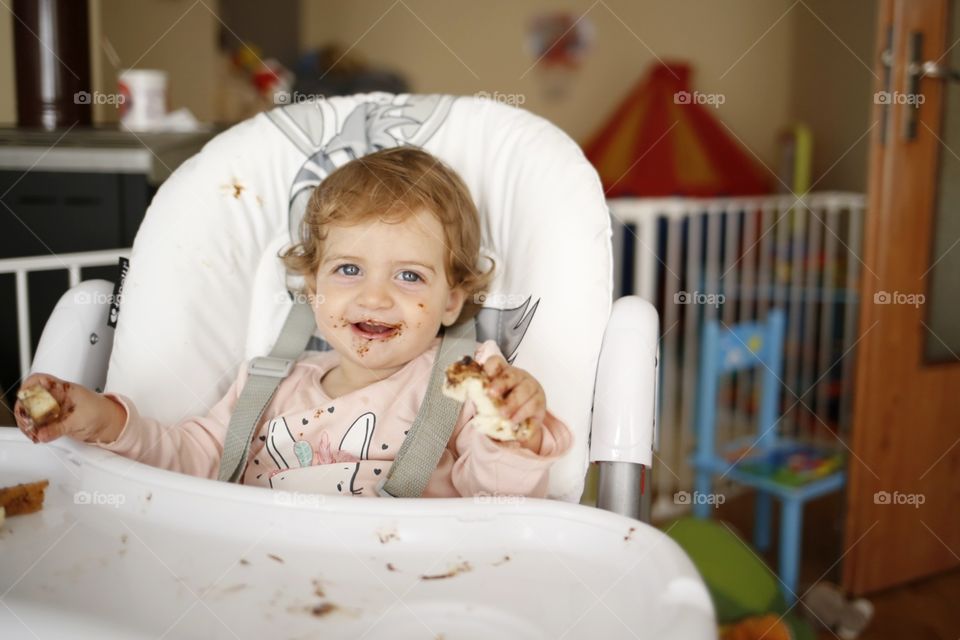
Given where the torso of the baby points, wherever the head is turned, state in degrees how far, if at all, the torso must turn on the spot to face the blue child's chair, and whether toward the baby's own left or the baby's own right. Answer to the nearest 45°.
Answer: approximately 135° to the baby's own left

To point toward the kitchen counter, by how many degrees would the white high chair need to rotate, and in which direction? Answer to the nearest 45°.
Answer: approximately 135° to its right

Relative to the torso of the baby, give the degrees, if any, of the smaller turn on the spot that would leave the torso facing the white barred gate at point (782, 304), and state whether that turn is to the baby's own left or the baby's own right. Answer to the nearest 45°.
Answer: approximately 135° to the baby's own left

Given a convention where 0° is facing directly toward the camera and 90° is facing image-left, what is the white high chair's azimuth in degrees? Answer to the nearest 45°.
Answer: approximately 0°

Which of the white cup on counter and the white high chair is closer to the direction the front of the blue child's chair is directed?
the white high chair

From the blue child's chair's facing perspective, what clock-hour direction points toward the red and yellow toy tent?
The red and yellow toy tent is roughly at 7 o'clock from the blue child's chair.

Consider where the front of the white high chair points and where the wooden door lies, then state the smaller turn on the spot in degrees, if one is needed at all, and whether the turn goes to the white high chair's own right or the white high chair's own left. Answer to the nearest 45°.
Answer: approximately 135° to the white high chair's own left

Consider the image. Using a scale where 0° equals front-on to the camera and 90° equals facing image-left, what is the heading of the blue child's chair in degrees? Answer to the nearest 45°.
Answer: approximately 315°

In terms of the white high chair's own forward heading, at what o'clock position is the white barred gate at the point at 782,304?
The white barred gate is roughly at 7 o'clock from the white high chair.
